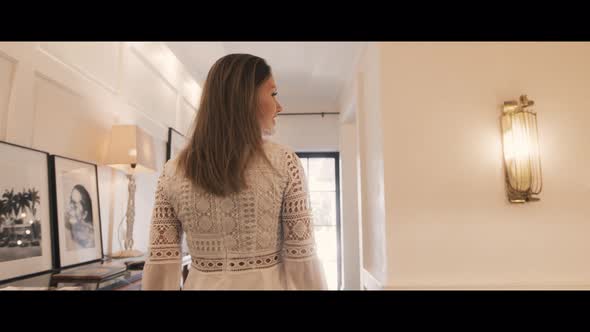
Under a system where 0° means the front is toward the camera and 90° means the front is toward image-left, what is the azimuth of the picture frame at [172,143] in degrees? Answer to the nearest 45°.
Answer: approximately 315°

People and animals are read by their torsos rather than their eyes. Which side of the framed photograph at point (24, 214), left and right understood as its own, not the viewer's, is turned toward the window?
left

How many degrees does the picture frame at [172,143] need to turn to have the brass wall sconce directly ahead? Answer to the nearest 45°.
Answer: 0° — it already faces it

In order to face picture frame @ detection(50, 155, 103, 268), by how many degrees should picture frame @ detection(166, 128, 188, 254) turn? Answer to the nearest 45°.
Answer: approximately 45° to its right

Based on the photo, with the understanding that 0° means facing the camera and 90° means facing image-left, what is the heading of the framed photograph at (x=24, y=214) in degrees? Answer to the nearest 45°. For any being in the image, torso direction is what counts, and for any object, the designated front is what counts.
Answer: approximately 315°

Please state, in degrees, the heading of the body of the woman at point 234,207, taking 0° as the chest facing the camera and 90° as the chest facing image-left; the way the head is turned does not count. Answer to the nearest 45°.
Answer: approximately 180°
